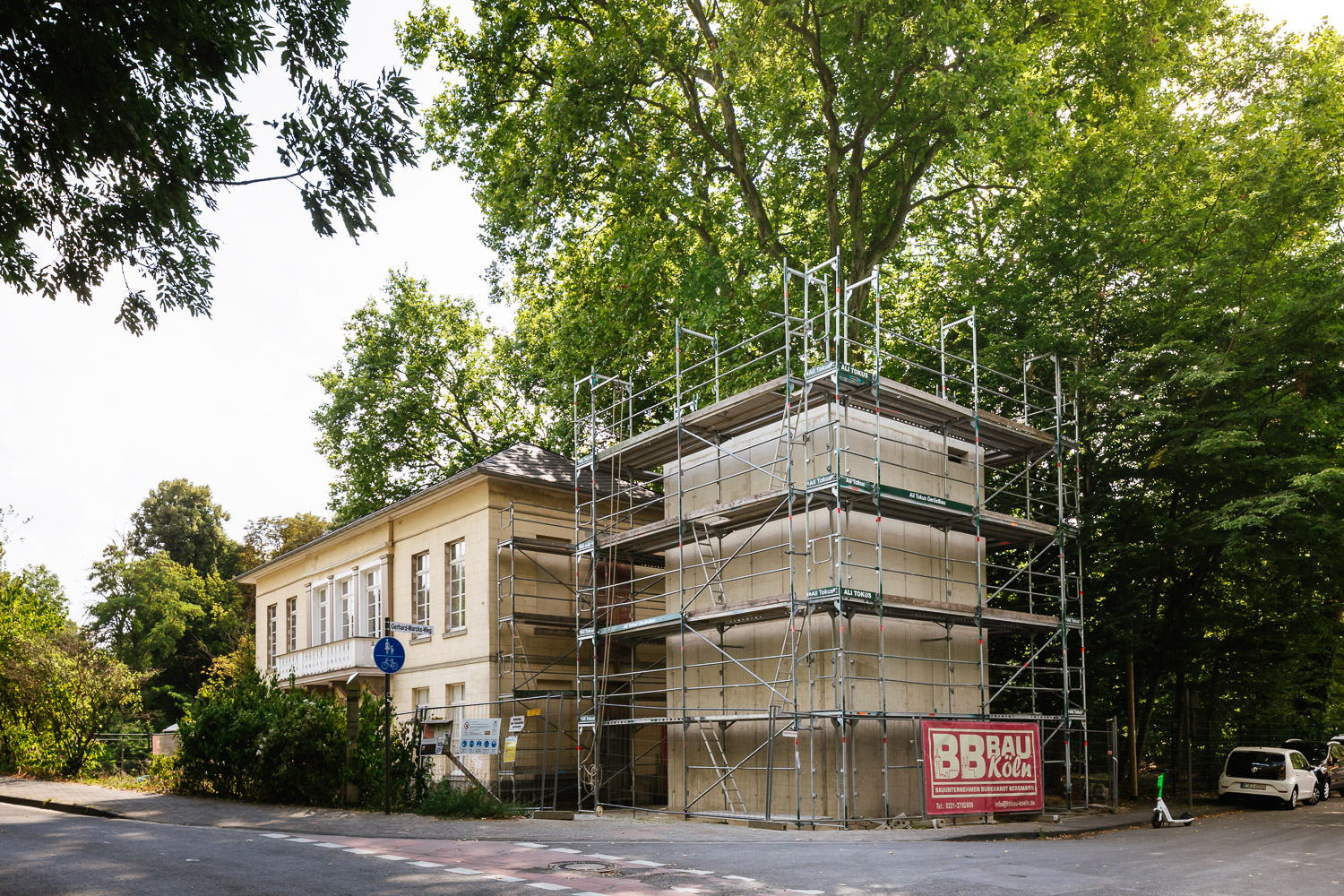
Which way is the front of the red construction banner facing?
toward the camera

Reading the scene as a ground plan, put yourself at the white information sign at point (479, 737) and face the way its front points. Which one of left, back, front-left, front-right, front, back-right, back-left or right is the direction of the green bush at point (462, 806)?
front

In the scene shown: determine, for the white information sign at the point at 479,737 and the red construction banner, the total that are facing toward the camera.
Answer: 2

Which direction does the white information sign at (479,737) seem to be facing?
toward the camera

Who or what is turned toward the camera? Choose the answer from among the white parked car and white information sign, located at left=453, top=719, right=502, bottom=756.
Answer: the white information sign

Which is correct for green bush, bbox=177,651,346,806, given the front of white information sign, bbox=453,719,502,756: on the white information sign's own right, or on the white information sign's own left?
on the white information sign's own right

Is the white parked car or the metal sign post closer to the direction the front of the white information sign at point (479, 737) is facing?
the metal sign post

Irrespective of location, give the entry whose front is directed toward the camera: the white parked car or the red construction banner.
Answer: the red construction banner

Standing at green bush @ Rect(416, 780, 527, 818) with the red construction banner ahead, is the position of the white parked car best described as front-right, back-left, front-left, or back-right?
front-left

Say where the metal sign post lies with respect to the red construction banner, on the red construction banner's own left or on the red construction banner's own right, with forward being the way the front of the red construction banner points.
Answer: on the red construction banner's own right

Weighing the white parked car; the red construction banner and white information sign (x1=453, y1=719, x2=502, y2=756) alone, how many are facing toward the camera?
2

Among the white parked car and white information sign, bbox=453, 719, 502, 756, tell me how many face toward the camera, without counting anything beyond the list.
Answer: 1

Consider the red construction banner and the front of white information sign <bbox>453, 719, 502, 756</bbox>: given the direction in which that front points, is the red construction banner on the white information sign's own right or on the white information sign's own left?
on the white information sign's own left
